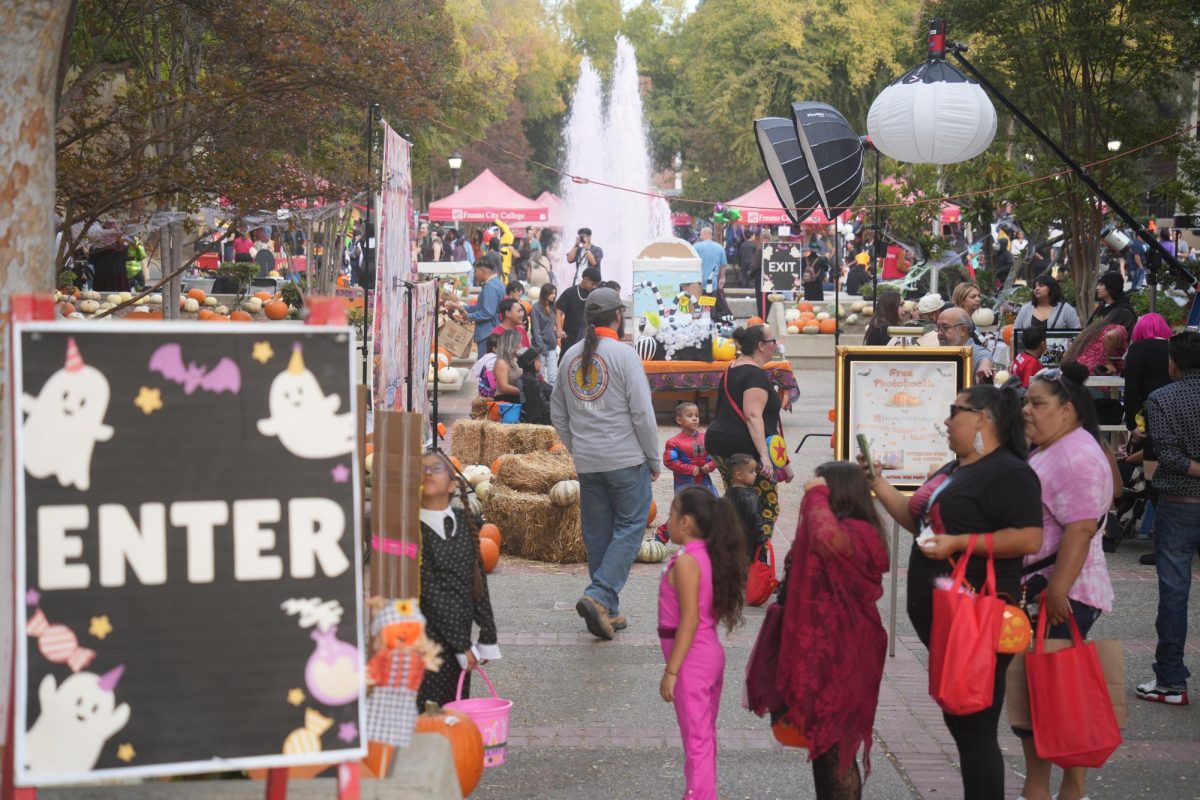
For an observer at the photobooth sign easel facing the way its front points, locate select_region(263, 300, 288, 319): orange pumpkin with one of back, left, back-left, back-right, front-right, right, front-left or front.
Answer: back-right

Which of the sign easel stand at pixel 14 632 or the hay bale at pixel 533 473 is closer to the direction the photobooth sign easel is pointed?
the sign easel stand

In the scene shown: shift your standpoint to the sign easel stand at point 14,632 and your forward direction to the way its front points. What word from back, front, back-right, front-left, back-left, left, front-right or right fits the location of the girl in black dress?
back-left

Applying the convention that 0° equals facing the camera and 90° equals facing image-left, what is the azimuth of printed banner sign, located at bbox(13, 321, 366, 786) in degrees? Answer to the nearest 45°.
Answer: approximately 0°

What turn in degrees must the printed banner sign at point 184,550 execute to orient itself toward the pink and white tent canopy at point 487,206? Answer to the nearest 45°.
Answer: approximately 180°

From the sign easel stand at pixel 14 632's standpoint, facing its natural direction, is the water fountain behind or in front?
behind

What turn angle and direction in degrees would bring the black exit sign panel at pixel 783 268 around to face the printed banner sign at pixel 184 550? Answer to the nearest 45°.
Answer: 0° — it already faces it

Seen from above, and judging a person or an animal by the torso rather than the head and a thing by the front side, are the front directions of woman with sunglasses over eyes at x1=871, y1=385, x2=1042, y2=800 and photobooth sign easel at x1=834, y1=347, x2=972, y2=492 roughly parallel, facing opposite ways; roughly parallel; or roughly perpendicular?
roughly perpendicular

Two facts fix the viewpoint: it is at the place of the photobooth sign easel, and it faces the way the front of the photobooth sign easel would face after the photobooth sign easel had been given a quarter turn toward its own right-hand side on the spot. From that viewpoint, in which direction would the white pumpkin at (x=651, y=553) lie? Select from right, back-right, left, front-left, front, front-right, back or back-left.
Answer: front-right

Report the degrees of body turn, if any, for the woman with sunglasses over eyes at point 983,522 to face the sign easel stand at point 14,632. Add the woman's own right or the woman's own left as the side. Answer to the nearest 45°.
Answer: approximately 45° to the woman's own left
